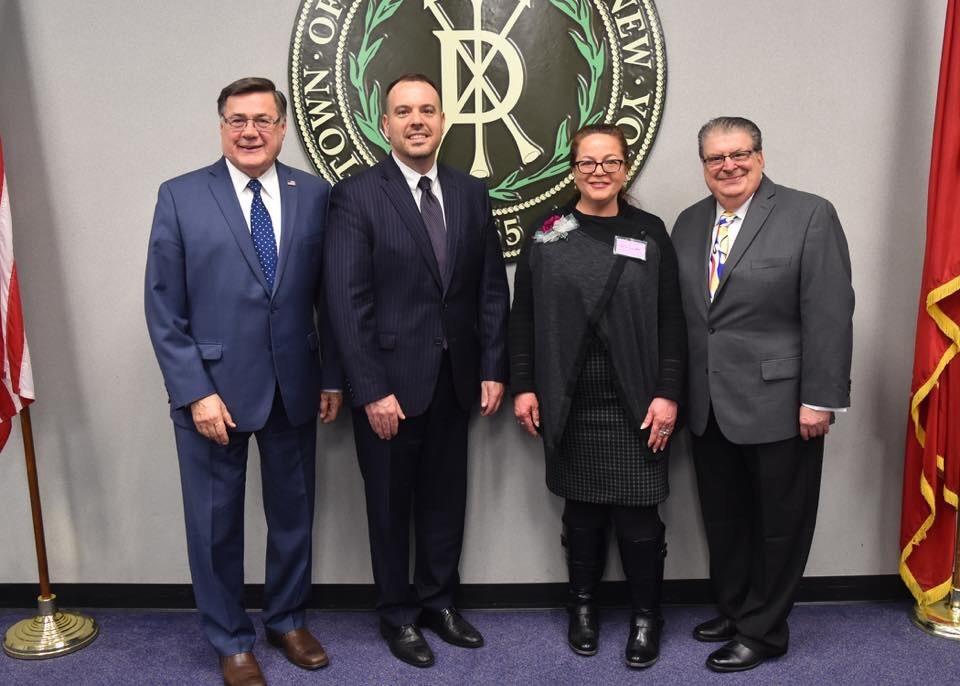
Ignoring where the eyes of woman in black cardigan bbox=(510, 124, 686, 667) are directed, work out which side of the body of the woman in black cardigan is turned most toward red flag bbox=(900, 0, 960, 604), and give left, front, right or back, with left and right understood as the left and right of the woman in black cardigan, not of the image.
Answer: left

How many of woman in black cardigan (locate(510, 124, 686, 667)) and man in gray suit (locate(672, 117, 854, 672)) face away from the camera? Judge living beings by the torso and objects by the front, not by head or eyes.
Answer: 0

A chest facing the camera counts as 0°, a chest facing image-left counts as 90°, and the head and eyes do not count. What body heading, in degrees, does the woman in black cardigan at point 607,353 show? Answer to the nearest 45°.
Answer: approximately 0°

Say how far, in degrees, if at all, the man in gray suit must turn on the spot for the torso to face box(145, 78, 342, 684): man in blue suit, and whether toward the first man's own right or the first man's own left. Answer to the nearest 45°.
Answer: approximately 45° to the first man's own right

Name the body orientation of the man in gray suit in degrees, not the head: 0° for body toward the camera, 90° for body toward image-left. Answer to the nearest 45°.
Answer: approximately 45°

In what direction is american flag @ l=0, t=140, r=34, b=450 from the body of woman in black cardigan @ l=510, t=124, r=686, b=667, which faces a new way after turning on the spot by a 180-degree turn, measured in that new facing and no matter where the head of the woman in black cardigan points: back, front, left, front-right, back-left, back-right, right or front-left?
left

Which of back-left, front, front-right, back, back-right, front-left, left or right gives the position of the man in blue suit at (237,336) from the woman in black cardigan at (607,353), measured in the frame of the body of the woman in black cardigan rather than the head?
right
